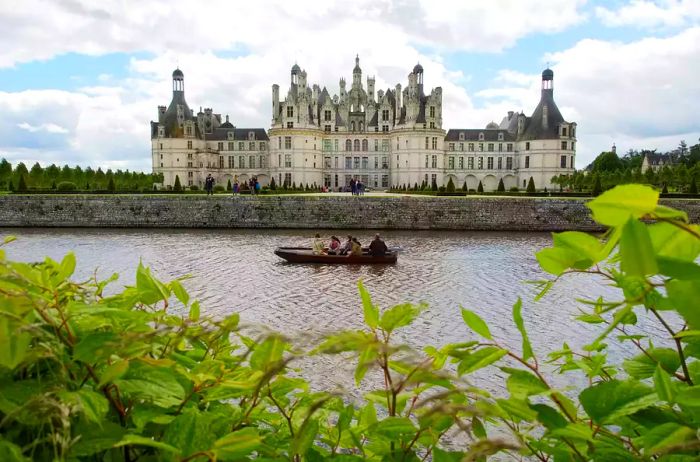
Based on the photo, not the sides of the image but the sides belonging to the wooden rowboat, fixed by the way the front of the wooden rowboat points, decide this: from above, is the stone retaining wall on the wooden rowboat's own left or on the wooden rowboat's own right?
on the wooden rowboat's own right

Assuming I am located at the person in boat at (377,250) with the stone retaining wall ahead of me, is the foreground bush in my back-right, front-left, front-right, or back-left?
back-left

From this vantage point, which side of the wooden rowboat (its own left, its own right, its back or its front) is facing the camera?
left

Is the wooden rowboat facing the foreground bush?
no
